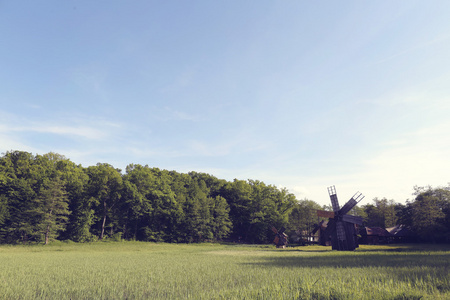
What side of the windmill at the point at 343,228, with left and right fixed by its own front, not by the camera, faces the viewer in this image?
front
